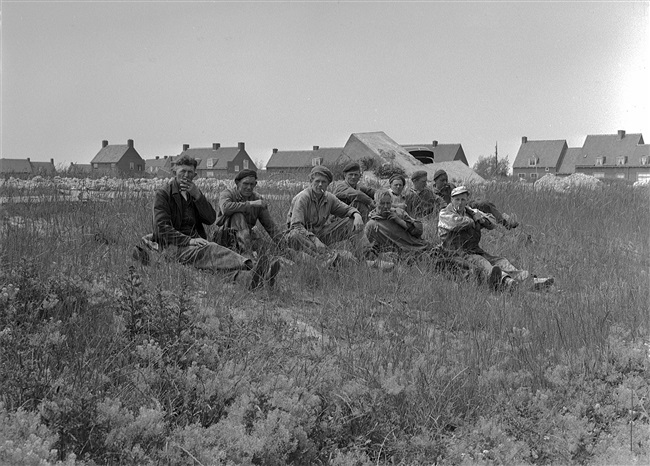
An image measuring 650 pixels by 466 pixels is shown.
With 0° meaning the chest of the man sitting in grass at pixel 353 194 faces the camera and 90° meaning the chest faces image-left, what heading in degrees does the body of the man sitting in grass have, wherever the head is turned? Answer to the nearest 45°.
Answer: approximately 315°

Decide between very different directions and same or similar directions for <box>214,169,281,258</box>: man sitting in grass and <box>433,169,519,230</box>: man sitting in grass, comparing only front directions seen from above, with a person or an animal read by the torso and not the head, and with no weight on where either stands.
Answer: same or similar directions

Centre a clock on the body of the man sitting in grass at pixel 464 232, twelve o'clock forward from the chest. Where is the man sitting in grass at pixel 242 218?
the man sitting in grass at pixel 242 218 is roughly at 4 o'clock from the man sitting in grass at pixel 464 232.

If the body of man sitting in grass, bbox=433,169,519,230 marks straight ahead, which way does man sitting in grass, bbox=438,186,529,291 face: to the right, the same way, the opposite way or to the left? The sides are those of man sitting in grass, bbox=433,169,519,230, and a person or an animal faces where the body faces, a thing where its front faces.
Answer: the same way

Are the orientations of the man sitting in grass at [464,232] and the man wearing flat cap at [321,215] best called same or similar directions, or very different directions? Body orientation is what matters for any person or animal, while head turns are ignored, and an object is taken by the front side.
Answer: same or similar directions

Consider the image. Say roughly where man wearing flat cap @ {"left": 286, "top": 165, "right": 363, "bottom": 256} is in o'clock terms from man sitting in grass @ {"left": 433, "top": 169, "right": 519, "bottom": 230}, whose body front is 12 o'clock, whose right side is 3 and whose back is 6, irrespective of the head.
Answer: The man wearing flat cap is roughly at 3 o'clock from the man sitting in grass.

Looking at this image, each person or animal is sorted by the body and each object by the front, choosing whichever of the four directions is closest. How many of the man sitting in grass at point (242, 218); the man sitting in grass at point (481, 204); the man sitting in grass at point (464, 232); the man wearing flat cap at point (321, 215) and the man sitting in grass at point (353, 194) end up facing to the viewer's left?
0

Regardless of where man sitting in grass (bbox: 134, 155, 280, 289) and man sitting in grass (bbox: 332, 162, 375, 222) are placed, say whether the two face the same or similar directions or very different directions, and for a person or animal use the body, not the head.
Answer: same or similar directions

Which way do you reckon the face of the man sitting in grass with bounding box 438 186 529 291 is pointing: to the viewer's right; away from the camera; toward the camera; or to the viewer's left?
toward the camera

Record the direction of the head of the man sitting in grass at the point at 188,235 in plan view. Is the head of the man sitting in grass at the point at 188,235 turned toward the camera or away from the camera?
toward the camera

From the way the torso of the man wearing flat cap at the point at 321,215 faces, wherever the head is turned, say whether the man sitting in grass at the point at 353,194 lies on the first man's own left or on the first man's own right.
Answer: on the first man's own left

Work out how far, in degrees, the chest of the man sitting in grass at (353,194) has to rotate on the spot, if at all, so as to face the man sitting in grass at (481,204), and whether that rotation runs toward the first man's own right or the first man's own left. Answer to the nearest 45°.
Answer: approximately 45° to the first man's own left

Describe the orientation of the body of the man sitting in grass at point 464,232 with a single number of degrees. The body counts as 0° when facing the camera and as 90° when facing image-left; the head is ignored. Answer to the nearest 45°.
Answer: approximately 315°

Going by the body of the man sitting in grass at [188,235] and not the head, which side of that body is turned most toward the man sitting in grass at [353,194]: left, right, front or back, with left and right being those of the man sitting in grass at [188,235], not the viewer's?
left

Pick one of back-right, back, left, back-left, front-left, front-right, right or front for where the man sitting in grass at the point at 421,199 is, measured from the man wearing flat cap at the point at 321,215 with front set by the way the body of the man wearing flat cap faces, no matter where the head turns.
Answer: left

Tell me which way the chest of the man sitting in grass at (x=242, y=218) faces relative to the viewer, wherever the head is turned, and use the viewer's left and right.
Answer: facing the viewer and to the right of the viewer

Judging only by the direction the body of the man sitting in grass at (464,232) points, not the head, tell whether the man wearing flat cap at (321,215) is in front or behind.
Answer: behind

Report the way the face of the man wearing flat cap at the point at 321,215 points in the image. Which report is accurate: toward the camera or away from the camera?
toward the camera

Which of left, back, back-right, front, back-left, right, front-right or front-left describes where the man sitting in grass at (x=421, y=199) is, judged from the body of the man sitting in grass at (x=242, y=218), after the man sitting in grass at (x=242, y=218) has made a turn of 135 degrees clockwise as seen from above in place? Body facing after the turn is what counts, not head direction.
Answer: back-right

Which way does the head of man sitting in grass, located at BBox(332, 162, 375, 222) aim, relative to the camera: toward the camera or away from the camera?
toward the camera

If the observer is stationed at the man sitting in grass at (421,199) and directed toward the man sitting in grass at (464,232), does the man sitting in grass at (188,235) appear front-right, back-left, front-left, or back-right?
front-right

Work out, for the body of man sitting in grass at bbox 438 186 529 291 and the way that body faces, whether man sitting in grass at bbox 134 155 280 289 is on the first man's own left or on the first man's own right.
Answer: on the first man's own right
